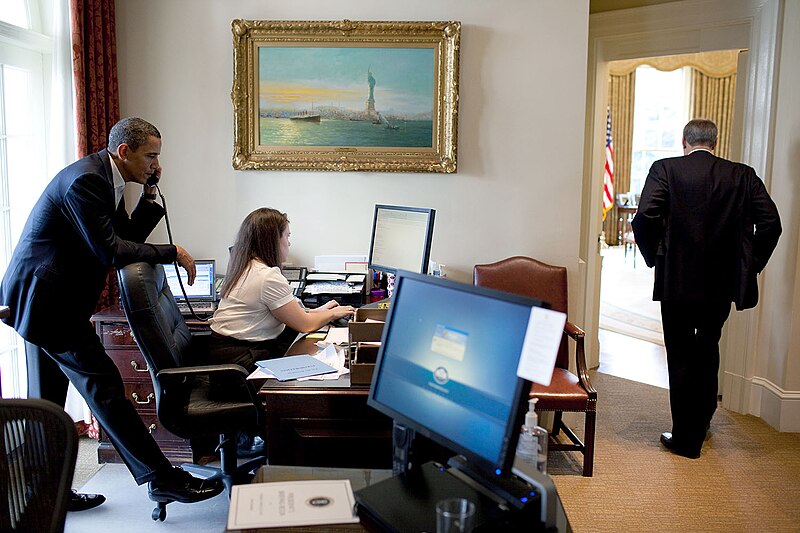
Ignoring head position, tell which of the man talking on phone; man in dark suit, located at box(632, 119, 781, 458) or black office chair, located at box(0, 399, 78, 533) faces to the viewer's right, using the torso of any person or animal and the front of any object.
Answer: the man talking on phone

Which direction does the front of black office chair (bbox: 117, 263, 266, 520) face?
to the viewer's right

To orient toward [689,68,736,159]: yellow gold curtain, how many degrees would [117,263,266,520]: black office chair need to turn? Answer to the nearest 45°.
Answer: approximately 45° to its left

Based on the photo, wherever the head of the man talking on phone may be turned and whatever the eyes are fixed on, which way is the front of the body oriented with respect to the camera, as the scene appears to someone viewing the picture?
to the viewer's right

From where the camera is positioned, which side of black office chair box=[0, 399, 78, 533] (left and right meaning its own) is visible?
back

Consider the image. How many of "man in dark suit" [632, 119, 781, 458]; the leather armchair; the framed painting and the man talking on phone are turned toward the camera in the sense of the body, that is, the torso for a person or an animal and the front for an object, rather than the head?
2

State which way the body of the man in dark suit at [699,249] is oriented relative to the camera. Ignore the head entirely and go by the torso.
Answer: away from the camera

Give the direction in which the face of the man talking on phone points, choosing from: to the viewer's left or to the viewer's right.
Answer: to the viewer's right

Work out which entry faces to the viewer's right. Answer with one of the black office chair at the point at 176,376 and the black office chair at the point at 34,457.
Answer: the black office chair at the point at 176,376

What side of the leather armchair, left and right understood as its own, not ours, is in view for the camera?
front

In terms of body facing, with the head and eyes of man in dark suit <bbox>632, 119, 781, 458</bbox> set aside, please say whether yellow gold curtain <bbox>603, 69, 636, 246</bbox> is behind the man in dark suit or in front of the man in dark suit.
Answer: in front

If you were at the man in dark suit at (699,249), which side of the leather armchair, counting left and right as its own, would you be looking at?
left

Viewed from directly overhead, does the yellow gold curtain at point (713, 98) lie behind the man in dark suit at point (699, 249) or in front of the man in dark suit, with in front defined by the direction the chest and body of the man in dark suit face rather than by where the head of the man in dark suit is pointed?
in front

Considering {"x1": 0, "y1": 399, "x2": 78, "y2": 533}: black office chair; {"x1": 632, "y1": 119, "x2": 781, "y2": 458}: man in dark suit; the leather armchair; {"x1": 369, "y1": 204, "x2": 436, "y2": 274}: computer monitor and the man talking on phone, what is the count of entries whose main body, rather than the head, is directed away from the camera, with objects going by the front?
2
